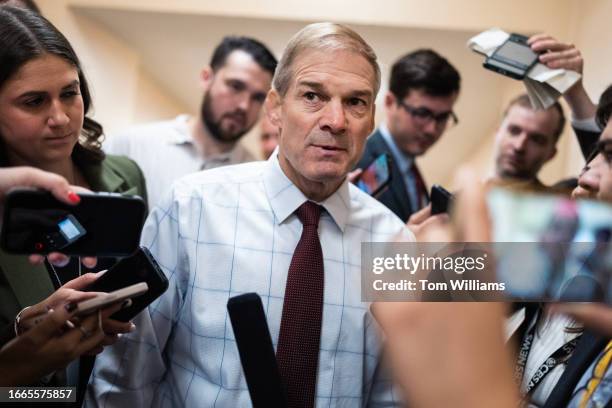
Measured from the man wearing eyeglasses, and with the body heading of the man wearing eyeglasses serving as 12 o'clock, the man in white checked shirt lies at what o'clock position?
The man in white checked shirt is roughly at 2 o'clock from the man wearing eyeglasses.
